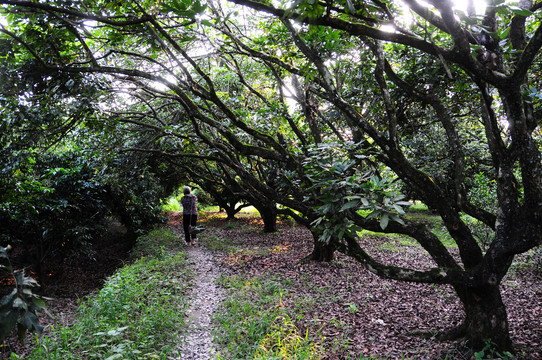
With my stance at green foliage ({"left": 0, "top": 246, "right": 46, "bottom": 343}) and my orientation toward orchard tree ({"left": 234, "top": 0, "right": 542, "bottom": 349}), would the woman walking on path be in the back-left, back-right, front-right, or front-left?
front-left

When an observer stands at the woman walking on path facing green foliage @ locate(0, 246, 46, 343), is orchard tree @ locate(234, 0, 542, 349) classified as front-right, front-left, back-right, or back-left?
front-left

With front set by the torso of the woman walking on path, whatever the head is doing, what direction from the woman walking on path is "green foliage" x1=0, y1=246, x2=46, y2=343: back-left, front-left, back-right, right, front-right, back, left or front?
back

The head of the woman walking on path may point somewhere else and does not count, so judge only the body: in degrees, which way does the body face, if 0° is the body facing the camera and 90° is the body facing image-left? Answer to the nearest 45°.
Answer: approximately 180°

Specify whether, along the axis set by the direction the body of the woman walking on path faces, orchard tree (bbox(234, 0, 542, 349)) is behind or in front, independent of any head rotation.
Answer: behind
